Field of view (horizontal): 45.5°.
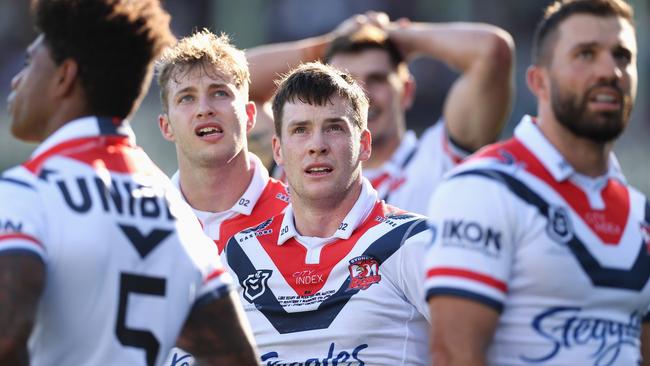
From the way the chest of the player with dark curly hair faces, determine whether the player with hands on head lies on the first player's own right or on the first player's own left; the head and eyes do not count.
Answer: on the first player's own right

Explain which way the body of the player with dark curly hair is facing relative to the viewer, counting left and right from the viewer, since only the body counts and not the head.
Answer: facing away from the viewer and to the left of the viewer
